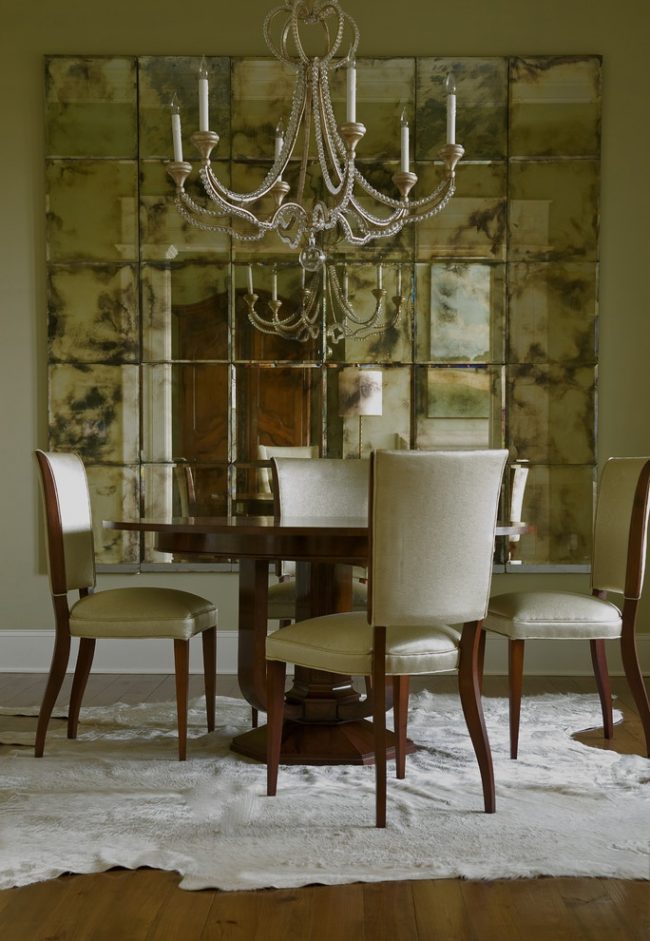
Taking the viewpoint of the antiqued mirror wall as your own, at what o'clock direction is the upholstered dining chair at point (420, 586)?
The upholstered dining chair is roughly at 12 o'clock from the antiqued mirror wall.

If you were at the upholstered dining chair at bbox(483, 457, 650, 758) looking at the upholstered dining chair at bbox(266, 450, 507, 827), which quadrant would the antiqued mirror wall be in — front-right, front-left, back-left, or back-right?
back-right

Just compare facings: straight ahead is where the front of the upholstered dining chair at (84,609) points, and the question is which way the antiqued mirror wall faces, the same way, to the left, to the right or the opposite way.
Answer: to the right

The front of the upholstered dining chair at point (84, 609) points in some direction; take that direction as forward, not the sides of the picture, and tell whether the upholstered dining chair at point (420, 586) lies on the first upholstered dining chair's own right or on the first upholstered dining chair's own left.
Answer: on the first upholstered dining chair's own right

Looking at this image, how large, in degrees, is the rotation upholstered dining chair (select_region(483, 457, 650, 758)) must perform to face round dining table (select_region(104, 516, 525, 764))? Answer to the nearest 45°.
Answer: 0° — it already faces it

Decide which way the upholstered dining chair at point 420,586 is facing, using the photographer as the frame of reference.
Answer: facing away from the viewer and to the left of the viewer

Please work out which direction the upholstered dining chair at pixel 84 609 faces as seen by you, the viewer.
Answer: facing to the right of the viewer

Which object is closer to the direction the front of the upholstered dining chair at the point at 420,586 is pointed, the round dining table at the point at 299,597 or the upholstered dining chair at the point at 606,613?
the round dining table

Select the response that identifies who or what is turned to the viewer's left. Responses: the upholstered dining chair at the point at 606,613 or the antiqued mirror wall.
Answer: the upholstered dining chair

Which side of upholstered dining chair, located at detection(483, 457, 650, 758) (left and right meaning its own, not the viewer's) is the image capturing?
left

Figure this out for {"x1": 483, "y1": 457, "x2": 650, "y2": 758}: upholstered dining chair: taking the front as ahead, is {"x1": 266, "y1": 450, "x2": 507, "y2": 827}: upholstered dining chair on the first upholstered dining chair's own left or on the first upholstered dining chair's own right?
on the first upholstered dining chair's own left

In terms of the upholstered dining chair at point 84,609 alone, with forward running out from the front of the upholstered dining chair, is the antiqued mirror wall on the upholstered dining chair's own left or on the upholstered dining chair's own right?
on the upholstered dining chair's own left

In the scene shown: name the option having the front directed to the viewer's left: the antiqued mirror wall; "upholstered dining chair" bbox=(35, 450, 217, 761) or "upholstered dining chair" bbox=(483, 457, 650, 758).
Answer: "upholstered dining chair" bbox=(483, 457, 650, 758)
